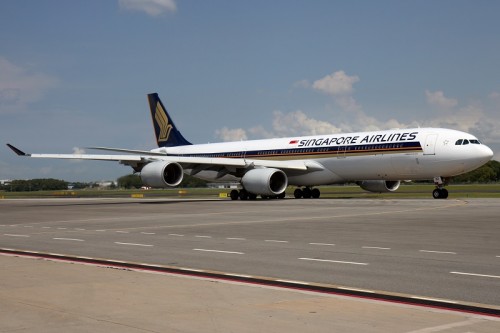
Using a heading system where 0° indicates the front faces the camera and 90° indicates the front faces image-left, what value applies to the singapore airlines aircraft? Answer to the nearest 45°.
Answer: approximately 315°
